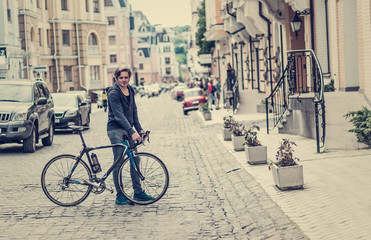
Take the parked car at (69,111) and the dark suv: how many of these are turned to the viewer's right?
0

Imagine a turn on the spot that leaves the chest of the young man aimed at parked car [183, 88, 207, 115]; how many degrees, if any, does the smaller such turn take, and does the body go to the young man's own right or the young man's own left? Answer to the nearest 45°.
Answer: approximately 135° to the young man's own left

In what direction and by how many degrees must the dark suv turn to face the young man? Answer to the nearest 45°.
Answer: approximately 45° to its left

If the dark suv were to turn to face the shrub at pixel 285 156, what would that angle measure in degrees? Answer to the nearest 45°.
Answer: approximately 45° to its left

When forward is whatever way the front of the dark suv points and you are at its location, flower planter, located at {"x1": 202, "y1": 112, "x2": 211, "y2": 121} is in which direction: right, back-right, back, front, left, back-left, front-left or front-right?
back

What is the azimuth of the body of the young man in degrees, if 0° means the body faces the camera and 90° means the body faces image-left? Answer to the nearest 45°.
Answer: approximately 315°

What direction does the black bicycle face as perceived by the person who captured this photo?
facing to the right of the viewer

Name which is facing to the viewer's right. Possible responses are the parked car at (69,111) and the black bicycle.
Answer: the black bicycle

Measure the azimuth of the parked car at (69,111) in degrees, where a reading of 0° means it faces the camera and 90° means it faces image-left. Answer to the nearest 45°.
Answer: approximately 45°

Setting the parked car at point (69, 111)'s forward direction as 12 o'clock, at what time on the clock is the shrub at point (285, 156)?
The shrub is roughly at 10 o'clock from the parked car.

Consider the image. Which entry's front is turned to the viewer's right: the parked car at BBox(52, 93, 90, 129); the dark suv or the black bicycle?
the black bicycle

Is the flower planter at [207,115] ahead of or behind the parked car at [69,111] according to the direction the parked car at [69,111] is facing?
behind
